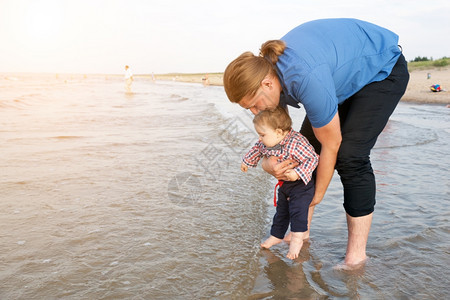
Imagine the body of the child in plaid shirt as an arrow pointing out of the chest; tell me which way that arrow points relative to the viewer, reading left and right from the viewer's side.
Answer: facing the viewer and to the left of the viewer

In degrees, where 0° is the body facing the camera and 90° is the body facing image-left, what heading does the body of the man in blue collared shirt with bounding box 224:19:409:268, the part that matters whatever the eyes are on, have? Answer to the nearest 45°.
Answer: approximately 90°

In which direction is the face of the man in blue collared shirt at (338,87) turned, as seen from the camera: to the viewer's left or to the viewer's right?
to the viewer's left
